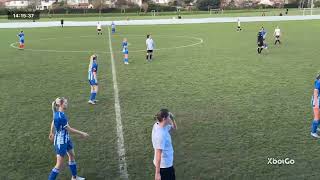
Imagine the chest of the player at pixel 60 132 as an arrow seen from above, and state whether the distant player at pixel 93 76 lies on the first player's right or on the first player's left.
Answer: on the first player's left

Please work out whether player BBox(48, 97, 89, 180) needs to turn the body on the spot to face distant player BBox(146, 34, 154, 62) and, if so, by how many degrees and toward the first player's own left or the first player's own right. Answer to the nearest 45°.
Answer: approximately 90° to the first player's own left

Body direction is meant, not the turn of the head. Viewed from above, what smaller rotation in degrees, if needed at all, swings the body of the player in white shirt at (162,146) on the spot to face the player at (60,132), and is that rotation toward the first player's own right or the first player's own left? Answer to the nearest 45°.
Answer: approximately 135° to the first player's own left

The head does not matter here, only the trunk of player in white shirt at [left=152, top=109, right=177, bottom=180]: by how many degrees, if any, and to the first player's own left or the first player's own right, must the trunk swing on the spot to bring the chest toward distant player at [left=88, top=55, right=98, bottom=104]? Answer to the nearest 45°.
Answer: approximately 90° to the first player's own left

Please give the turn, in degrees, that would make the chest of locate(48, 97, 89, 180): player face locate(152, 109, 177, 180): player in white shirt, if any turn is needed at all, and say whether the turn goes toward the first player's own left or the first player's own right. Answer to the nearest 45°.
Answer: approximately 45° to the first player's own right

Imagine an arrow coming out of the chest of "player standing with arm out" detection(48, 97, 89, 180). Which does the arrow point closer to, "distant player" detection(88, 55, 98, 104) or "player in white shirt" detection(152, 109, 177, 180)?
the player in white shirt

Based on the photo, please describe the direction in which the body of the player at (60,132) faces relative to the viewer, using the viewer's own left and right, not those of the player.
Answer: facing to the right of the viewer

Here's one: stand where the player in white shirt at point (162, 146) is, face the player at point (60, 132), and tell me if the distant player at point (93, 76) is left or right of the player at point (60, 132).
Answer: right
